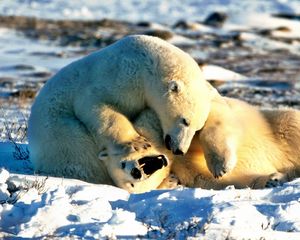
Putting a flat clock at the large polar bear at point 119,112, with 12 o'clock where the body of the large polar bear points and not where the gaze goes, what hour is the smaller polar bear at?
The smaller polar bear is roughly at 12 o'clock from the large polar bear.

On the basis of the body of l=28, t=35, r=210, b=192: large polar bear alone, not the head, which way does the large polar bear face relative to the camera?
to the viewer's right
